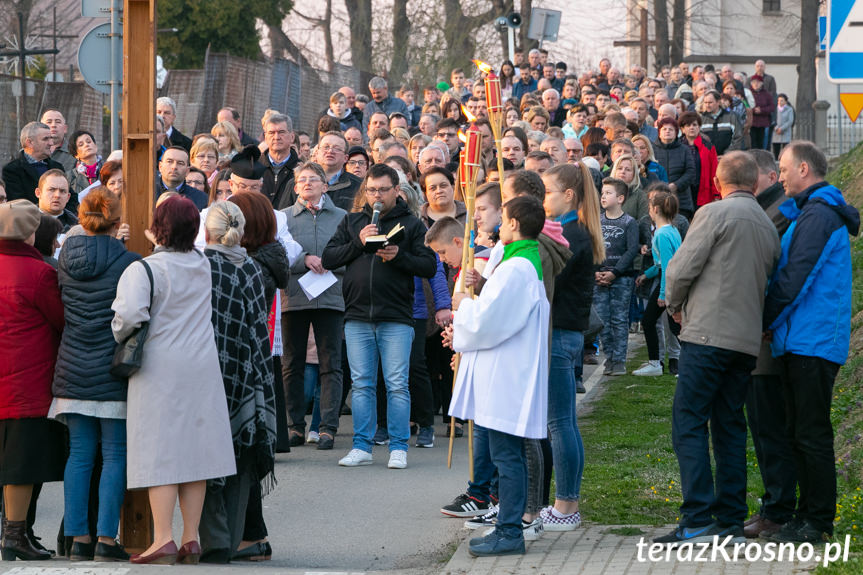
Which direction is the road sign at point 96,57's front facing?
away from the camera

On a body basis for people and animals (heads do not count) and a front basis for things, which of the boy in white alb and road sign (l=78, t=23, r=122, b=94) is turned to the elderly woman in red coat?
the boy in white alb

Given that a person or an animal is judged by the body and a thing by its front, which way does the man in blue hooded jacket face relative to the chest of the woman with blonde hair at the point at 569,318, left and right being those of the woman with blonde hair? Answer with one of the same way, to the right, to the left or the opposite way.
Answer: the same way

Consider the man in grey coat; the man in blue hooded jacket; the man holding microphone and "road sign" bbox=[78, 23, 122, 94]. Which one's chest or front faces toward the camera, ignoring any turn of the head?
the man holding microphone

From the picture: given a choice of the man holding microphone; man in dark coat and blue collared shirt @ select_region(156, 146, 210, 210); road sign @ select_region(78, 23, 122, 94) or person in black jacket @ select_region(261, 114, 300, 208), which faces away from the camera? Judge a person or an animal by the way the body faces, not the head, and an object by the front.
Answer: the road sign

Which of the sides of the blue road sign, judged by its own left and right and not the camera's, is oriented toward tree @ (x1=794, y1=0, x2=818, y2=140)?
back

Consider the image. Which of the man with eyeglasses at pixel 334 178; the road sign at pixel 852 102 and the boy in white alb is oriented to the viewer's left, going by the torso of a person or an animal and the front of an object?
the boy in white alb

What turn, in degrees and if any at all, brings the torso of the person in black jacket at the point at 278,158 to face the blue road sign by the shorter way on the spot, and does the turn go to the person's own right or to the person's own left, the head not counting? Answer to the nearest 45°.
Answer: approximately 45° to the person's own left

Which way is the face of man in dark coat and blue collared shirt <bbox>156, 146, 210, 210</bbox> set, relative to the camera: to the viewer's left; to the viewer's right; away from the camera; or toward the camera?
toward the camera

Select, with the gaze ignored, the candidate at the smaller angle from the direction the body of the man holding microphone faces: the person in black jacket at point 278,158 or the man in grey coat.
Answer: the man in grey coat

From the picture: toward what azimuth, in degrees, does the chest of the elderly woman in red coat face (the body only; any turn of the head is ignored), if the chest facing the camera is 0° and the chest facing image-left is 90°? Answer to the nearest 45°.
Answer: approximately 225°

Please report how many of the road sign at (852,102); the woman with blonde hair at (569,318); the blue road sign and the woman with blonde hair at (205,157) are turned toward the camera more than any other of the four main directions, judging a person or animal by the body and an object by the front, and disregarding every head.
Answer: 3

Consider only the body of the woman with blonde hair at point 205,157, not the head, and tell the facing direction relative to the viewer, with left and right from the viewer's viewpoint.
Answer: facing the viewer

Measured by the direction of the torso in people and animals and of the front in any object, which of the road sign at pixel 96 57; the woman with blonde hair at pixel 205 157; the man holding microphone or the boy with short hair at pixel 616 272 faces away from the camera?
the road sign
